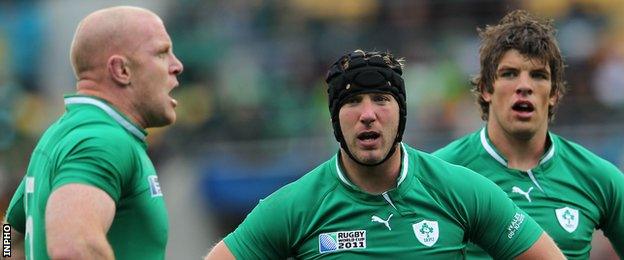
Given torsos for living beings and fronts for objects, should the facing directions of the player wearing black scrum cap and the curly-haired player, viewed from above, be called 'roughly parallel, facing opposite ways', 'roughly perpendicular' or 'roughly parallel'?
roughly parallel

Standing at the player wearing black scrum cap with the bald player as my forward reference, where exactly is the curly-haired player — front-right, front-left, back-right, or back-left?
back-right

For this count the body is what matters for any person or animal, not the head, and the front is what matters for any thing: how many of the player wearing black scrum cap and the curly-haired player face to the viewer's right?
0

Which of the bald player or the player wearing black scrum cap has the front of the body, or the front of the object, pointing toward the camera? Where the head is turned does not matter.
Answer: the player wearing black scrum cap

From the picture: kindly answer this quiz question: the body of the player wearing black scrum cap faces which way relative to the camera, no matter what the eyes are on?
toward the camera

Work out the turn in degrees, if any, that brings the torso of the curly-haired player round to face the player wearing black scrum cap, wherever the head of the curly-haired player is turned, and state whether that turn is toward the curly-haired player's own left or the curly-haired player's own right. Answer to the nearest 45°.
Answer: approximately 45° to the curly-haired player's own right

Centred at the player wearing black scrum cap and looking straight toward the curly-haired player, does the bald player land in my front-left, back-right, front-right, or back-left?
back-left

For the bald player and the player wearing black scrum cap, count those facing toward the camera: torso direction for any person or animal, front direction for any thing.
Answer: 1

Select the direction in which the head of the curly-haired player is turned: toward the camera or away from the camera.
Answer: toward the camera

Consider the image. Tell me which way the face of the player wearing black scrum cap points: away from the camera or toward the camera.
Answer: toward the camera

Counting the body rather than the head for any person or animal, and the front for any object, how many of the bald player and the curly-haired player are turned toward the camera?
1

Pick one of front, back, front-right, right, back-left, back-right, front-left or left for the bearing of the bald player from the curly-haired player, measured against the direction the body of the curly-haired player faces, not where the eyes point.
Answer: front-right

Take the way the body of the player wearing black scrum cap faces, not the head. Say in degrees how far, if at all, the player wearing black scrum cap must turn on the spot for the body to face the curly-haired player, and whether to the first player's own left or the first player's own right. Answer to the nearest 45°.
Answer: approximately 135° to the first player's own left

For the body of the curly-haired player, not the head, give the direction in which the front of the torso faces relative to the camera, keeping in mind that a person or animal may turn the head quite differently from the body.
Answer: toward the camera

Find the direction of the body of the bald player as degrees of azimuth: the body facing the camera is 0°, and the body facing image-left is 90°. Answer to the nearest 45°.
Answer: approximately 270°
